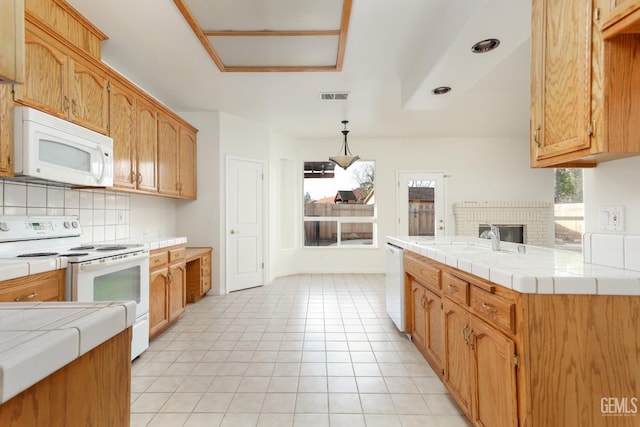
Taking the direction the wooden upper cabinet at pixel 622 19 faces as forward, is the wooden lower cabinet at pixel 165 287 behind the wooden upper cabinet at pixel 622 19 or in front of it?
in front

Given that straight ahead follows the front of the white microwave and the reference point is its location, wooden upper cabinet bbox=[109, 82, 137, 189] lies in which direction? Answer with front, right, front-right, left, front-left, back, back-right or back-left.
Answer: left

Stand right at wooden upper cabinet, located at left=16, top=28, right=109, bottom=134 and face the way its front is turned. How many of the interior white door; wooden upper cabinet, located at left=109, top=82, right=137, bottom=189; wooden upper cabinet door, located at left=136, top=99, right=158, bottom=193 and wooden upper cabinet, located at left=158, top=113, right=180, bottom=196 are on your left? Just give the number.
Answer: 4

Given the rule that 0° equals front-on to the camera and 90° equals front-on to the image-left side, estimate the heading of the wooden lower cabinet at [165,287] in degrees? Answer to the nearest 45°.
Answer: approximately 315°

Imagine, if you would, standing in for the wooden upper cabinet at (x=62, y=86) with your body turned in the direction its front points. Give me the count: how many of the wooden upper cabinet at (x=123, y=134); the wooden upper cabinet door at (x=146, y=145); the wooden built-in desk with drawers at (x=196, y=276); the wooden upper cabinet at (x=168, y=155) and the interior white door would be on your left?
5

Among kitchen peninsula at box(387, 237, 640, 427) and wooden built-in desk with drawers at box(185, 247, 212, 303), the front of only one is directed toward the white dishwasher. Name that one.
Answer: the wooden built-in desk with drawers

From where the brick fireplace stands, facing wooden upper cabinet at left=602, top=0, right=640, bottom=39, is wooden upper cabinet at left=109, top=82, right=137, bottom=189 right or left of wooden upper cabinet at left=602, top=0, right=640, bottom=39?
right

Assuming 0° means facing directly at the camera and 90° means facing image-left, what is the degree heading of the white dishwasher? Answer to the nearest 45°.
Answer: approximately 90°

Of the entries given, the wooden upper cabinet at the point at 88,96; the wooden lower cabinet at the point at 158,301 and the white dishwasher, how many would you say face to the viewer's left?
1

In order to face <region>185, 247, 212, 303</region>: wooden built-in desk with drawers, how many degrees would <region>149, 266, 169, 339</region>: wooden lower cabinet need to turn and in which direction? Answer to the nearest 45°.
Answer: approximately 135° to its left

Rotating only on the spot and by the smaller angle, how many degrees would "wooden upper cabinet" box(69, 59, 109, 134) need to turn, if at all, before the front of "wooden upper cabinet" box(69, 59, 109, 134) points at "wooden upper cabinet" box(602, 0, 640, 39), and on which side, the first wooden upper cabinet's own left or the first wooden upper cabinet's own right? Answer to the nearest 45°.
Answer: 0° — it already faces it

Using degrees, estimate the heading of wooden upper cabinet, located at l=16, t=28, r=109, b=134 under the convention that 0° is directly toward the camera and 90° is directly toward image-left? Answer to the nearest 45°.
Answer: approximately 315°

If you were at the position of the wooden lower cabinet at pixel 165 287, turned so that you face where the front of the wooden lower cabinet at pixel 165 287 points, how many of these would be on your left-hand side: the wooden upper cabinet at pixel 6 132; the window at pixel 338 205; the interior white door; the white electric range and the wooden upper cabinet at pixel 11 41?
2

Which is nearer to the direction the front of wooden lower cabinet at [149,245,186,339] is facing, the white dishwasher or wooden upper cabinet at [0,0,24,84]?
the white dishwasher
